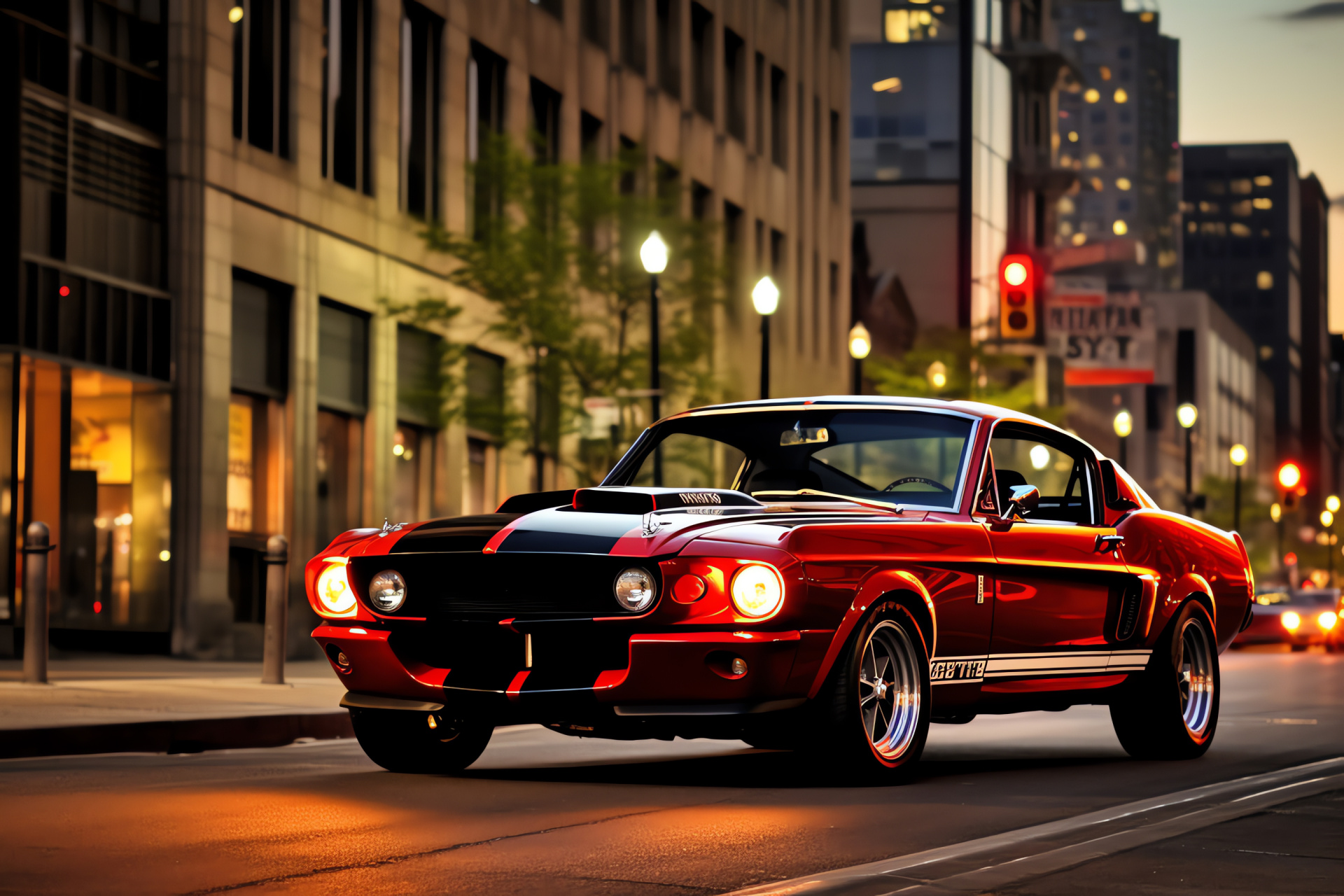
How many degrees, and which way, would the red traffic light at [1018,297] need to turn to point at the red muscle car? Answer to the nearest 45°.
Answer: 0° — it already faces it

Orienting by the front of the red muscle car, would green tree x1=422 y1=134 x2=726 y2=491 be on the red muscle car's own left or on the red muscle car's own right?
on the red muscle car's own right

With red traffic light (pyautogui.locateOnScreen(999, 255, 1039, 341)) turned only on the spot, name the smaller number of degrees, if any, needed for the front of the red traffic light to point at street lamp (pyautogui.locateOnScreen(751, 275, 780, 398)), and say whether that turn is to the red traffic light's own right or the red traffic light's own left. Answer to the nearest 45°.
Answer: approximately 45° to the red traffic light's own right

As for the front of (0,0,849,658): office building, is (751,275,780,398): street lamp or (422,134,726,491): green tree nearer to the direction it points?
the green tree

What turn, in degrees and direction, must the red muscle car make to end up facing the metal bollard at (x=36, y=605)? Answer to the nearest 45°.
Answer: approximately 90° to its right

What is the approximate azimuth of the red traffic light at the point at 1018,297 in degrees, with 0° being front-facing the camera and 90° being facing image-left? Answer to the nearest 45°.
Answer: approximately 0°

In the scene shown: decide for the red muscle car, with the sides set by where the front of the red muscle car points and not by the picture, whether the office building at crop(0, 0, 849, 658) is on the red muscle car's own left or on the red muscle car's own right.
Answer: on the red muscle car's own right

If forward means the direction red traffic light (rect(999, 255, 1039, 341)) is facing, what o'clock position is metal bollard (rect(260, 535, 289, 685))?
The metal bollard is roughly at 1 o'clock from the red traffic light.

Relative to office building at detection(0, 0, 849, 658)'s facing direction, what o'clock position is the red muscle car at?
The red muscle car is roughly at 1 o'clock from the office building.

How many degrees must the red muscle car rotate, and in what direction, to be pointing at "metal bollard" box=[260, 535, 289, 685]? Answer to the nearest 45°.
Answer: approximately 90° to its right

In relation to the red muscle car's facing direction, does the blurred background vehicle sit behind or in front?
behind
